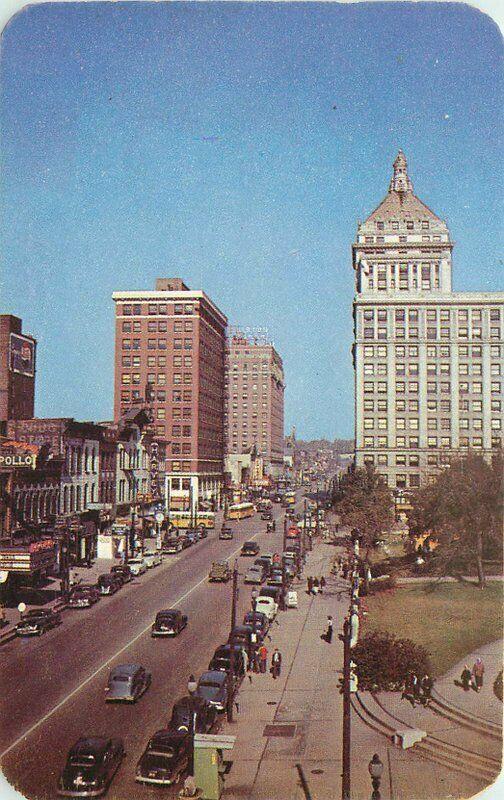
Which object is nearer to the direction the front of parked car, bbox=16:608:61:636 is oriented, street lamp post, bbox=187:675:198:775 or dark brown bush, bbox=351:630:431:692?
the street lamp post

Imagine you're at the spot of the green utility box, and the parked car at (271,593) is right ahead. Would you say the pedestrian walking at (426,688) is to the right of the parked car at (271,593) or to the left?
right

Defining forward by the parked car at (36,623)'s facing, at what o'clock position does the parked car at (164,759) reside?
The parked car at (164,759) is roughly at 10 o'clock from the parked car at (36,623).

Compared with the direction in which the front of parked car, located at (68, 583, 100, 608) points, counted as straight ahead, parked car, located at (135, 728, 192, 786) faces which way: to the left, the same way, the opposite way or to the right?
the opposite way

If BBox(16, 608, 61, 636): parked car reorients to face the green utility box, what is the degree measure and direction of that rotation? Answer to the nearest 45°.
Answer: approximately 45° to its left

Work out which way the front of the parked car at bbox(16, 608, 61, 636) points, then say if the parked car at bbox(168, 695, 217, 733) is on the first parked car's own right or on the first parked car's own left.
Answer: on the first parked car's own left

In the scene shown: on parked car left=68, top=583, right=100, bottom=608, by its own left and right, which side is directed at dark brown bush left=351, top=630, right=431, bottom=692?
left

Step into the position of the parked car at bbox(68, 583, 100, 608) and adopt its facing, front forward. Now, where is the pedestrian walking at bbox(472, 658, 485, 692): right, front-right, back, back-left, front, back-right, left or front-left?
left

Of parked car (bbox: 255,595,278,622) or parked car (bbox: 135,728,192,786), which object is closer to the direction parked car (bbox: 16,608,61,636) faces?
the parked car (bbox: 135,728,192,786)

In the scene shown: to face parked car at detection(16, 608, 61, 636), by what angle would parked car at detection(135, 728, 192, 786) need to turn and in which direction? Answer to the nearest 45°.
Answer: approximately 45° to its left

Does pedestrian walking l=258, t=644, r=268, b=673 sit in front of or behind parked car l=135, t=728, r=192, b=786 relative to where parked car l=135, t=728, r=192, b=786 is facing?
in front
